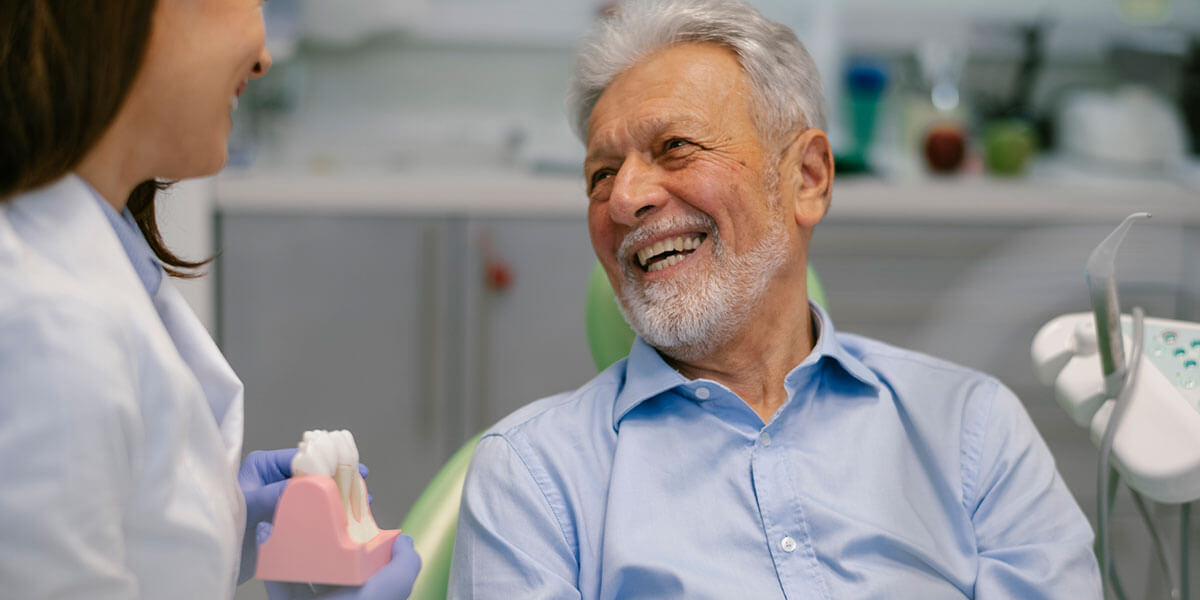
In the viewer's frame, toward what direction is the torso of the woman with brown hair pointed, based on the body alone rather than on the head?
to the viewer's right

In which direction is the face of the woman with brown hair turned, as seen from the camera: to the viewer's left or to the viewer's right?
to the viewer's right

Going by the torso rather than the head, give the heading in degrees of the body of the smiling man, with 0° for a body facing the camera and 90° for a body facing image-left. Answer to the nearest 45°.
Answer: approximately 0°

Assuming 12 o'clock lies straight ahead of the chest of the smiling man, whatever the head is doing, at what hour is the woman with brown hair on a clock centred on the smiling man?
The woman with brown hair is roughly at 1 o'clock from the smiling man.

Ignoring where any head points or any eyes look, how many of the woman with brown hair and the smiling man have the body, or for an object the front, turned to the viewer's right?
1
